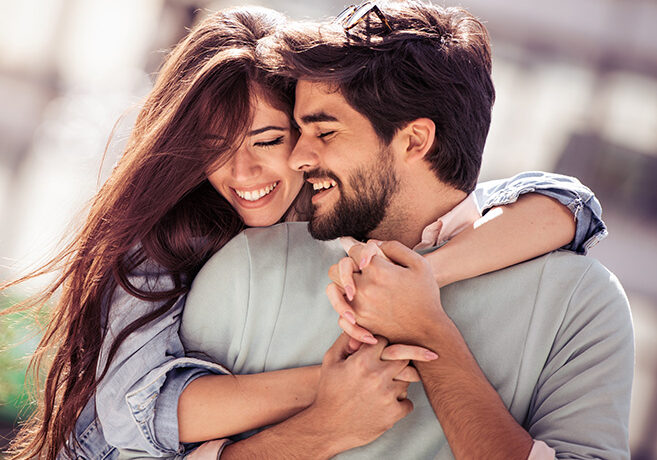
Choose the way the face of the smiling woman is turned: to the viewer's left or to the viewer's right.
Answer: to the viewer's right

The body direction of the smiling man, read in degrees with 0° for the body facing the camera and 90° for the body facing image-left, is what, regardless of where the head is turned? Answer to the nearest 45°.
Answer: approximately 45°

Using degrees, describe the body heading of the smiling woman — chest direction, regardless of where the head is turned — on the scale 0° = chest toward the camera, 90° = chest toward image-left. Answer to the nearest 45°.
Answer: approximately 315°

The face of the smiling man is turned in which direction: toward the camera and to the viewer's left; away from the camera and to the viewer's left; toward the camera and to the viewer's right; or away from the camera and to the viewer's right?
toward the camera and to the viewer's left
